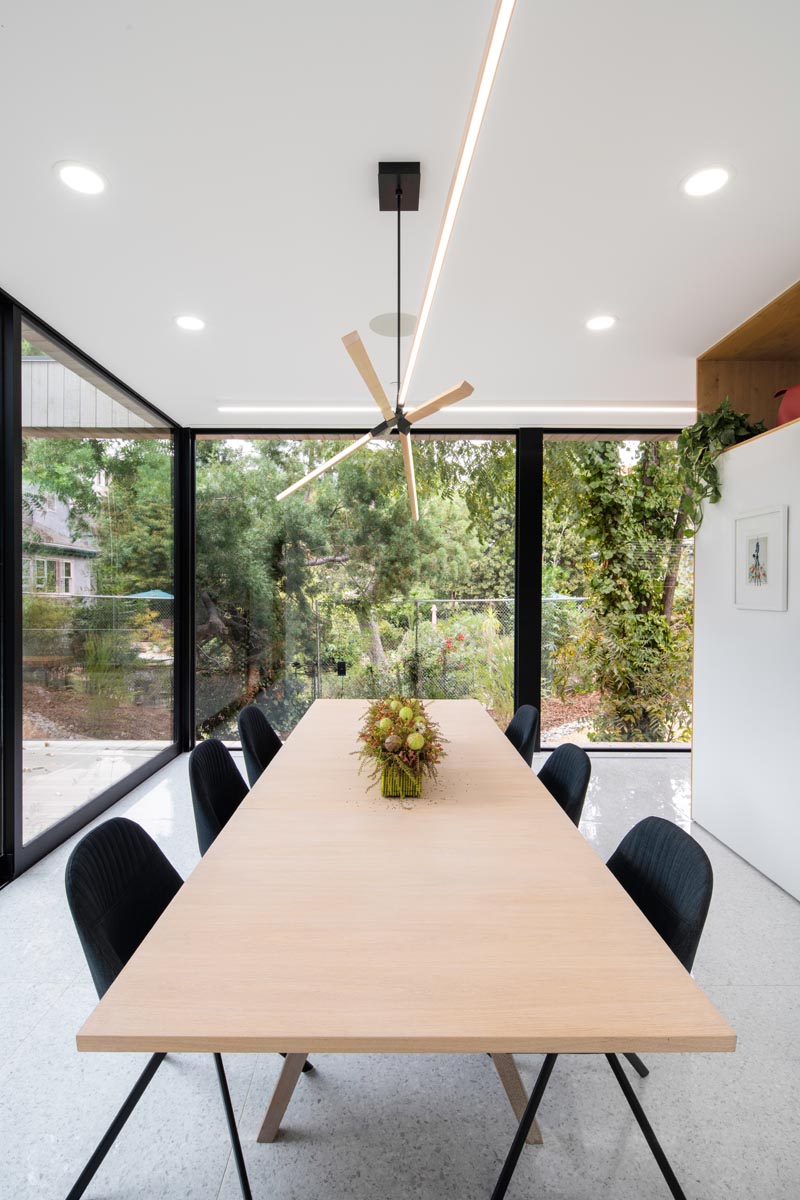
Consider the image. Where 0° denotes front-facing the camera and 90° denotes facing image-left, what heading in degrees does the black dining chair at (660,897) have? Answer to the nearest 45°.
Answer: approximately 45°

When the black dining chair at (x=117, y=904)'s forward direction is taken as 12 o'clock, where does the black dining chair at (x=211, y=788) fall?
the black dining chair at (x=211, y=788) is roughly at 8 o'clock from the black dining chair at (x=117, y=904).

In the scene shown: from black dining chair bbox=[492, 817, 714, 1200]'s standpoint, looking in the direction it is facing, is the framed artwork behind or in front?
behind

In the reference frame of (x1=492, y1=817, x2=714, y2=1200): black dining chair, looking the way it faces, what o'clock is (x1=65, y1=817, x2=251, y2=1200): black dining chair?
(x1=65, y1=817, x2=251, y2=1200): black dining chair is roughly at 1 o'clock from (x1=492, y1=817, x2=714, y2=1200): black dining chair.

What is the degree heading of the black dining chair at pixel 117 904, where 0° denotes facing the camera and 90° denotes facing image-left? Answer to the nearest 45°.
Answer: approximately 315°

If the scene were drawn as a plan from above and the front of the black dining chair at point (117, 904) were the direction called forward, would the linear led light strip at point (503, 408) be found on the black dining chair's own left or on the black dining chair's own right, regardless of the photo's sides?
on the black dining chair's own left

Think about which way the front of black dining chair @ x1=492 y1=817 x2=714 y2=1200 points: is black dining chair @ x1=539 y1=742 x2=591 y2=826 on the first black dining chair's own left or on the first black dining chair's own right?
on the first black dining chair's own right

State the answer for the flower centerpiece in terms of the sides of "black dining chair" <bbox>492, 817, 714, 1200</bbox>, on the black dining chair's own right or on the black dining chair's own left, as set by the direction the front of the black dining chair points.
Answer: on the black dining chair's own right
